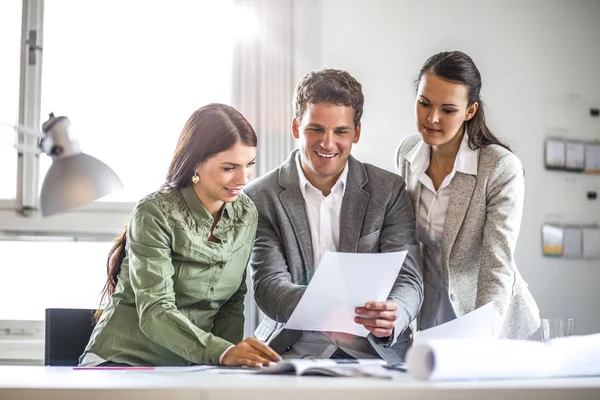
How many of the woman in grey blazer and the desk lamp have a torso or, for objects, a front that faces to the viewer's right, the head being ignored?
1

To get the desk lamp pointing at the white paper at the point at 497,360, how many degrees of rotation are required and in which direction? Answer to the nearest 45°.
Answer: approximately 45° to its right

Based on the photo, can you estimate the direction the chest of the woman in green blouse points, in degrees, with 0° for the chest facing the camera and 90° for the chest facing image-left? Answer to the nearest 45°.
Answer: approximately 315°

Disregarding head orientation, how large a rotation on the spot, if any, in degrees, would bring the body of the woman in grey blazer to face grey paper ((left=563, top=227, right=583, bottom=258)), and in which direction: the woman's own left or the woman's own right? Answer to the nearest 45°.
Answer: approximately 135° to the woman's own right

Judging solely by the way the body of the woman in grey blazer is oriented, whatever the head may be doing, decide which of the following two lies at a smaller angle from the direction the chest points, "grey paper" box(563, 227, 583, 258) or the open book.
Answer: the open book

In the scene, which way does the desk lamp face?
to the viewer's right

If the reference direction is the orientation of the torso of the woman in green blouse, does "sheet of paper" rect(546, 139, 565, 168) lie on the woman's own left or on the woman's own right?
on the woman's own left

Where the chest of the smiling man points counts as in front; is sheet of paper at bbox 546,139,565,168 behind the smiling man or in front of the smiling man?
behind

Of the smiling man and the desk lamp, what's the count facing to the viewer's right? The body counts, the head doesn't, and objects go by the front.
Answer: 1
